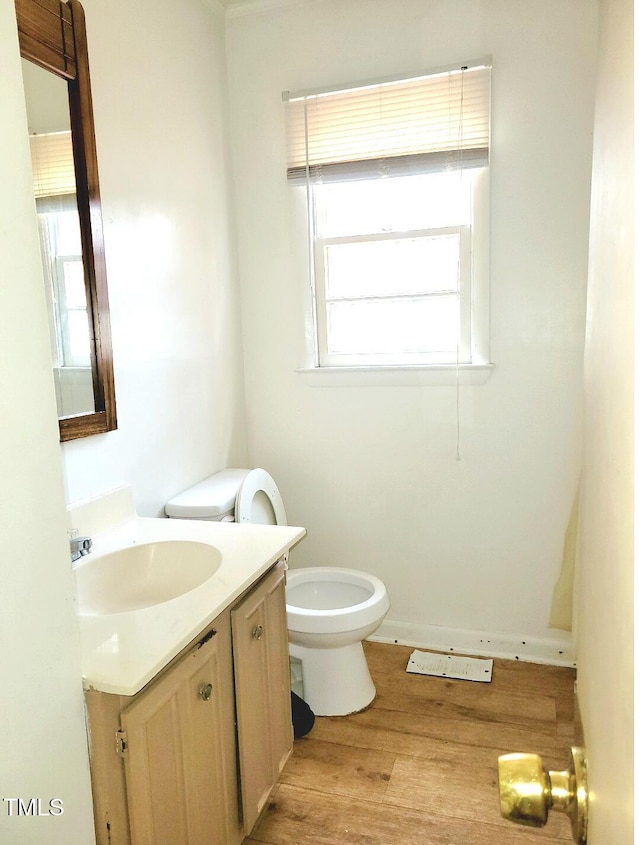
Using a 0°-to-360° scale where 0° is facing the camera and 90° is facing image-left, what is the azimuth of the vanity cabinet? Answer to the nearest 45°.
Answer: approximately 315°

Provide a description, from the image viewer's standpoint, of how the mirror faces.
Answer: facing the viewer and to the right of the viewer

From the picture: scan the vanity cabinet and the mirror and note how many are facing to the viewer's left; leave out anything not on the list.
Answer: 0

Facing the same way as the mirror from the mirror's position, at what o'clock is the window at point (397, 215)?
The window is roughly at 10 o'clock from the mirror.
